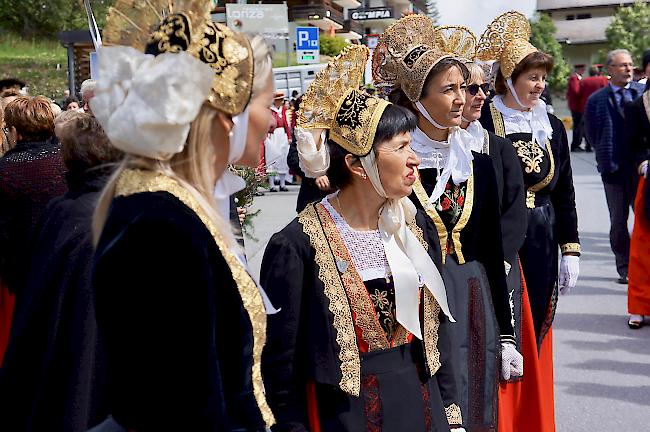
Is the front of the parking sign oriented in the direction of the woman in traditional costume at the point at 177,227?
yes

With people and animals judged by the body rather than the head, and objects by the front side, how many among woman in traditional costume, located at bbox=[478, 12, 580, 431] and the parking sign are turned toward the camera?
2

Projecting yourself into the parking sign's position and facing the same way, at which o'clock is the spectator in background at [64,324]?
The spectator in background is roughly at 12 o'clock from the parking sign.

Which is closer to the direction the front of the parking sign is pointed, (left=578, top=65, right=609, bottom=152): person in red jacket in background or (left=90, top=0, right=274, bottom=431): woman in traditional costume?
the woman in traditional costume

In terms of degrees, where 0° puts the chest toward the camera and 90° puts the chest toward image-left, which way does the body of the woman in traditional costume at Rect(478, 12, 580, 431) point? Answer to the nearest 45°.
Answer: approximately 0°

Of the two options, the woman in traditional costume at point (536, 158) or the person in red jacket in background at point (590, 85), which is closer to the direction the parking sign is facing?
the woman in traditional costume

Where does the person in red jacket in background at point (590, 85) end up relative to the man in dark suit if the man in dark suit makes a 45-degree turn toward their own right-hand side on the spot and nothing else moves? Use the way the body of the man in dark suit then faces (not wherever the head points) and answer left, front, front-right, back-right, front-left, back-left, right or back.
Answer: back
